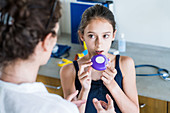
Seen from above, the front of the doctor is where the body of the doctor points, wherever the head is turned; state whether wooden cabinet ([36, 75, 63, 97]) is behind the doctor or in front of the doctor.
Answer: in front

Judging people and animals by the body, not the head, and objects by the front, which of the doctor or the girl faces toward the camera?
the girl

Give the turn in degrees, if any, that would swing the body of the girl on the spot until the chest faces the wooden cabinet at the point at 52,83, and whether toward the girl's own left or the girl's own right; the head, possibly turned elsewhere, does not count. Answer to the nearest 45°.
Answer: approximately 135° to the girl's own right

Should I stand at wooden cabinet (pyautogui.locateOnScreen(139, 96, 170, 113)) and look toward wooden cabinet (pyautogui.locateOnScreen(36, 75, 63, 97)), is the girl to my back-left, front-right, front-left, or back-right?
front-left

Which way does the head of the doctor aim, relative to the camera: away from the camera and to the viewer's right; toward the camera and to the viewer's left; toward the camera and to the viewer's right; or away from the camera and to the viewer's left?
away from the camera and to the viewer's right

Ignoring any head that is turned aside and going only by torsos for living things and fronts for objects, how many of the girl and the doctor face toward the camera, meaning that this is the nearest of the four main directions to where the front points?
1

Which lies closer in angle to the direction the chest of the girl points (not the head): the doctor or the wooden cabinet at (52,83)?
the doctor

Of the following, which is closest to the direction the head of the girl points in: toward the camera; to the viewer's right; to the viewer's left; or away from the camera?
toward the camera

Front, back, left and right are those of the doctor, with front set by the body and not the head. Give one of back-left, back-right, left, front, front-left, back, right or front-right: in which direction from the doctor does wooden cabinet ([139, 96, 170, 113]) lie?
front

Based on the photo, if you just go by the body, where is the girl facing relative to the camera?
toward the camera

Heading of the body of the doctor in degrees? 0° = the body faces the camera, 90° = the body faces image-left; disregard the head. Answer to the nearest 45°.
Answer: approximately 225°
